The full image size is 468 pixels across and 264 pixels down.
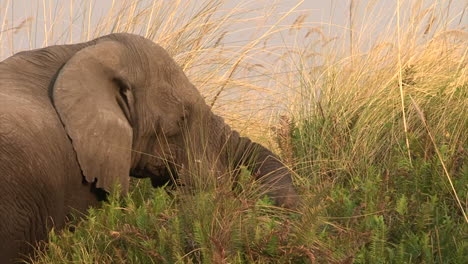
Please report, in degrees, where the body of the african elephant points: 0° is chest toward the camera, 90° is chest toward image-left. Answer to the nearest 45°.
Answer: approximately 270°
